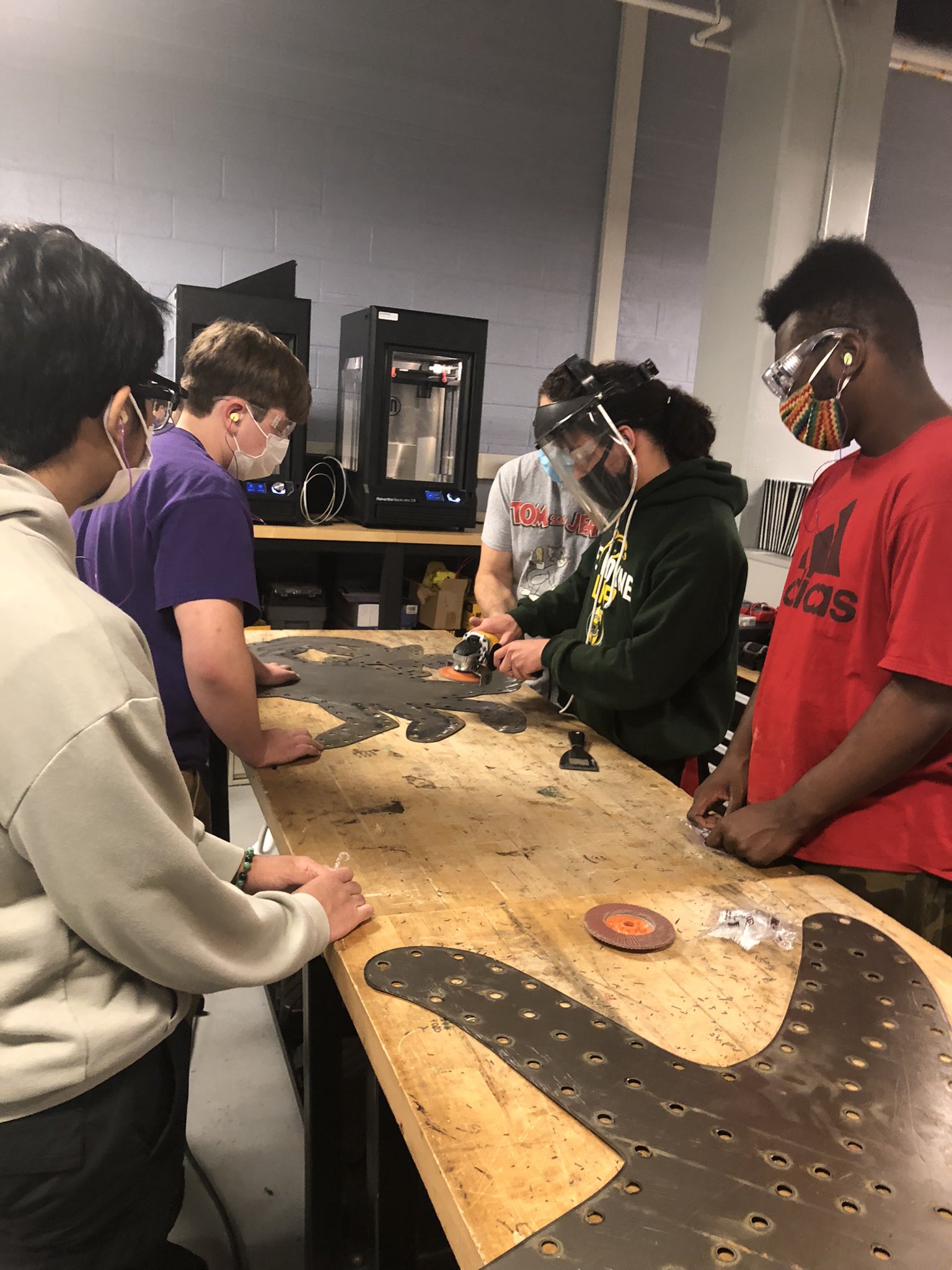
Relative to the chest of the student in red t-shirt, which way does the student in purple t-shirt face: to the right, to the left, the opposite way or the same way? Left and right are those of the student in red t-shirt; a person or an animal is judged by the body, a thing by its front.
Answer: the opposite way

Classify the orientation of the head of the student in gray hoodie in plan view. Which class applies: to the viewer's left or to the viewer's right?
to the viewer's right

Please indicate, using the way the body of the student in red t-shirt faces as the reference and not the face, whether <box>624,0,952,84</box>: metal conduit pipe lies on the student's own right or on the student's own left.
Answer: on the student's own right

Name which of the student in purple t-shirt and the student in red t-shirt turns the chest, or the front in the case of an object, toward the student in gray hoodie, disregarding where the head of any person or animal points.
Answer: the student in red t-shirt

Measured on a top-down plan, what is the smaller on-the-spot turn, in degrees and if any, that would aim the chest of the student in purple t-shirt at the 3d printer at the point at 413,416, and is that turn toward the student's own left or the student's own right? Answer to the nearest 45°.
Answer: approximately 90° to the student's own left

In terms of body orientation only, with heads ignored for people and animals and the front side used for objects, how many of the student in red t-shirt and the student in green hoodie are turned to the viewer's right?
0

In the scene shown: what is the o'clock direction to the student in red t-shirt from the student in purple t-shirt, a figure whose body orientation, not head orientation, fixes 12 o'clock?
The student in red t-shirt is roughly at 1 o'clock from the student in purple t-shirt.

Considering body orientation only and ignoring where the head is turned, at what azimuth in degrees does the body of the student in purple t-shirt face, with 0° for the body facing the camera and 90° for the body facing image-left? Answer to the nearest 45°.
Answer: approximately 270°

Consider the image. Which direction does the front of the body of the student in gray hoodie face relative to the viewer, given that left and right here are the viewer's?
facing away from the viewer and to the right of the viewer

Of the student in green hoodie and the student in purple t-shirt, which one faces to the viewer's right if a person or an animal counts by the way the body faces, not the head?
the student in purple t-shirt

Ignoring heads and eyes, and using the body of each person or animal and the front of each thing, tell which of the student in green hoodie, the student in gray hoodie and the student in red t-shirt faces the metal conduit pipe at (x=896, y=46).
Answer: the student in gray hoodie

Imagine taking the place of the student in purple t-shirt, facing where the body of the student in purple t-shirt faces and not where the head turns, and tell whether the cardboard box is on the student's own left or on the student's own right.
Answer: on the student's own left
